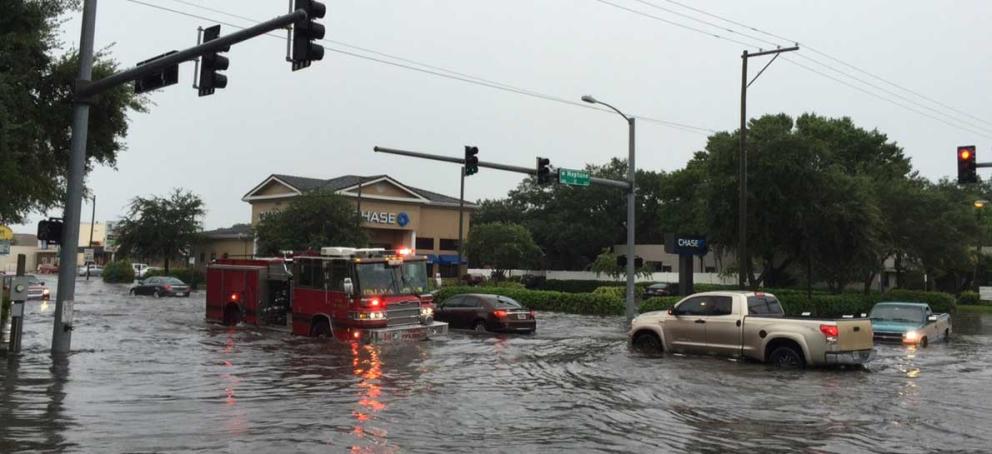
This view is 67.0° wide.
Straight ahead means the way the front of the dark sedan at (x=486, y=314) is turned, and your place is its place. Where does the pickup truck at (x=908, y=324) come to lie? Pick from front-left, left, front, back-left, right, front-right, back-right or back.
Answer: back-right

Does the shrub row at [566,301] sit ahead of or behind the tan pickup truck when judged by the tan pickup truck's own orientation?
ahead

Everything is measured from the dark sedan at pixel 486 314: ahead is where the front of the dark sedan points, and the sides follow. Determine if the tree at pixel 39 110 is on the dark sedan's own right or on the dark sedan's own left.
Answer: on the dark sedan's own left

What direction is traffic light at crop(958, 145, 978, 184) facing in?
toward the camera

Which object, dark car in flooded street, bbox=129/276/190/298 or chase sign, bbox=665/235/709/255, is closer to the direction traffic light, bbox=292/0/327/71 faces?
the chase sign

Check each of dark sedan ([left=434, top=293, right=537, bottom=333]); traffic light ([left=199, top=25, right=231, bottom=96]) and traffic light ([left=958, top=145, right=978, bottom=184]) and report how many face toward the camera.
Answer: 1

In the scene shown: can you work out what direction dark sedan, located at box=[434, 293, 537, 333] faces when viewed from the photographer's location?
facing away from the viewer and to the left of the viewer

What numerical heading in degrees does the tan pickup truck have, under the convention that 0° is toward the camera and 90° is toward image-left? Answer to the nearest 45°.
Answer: approximately 135°

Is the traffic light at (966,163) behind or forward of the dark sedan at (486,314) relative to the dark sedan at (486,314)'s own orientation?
behind
